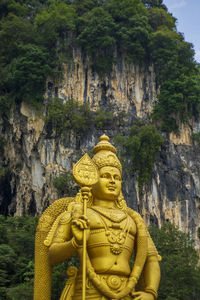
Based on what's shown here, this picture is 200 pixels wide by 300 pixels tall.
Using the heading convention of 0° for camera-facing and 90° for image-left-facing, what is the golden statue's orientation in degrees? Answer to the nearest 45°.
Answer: approximately 315°
